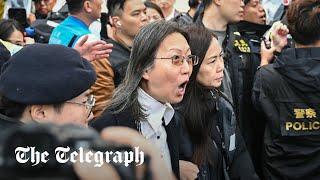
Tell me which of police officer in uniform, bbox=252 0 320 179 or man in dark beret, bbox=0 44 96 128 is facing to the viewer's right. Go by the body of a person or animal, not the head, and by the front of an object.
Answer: the man in dark beret

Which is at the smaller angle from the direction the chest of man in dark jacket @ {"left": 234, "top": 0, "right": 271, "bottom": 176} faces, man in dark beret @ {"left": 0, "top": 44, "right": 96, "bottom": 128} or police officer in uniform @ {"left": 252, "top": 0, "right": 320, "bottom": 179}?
the police officer in uniform

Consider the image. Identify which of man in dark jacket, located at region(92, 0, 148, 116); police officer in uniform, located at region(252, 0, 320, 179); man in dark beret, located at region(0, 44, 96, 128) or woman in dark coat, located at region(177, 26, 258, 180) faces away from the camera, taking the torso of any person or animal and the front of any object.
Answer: the police officer in uniform

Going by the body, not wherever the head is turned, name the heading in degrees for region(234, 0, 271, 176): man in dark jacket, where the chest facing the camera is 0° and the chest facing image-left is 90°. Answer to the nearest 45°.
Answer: approximately 315°

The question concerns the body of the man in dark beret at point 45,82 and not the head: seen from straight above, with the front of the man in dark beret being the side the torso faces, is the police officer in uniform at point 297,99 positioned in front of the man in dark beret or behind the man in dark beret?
in front

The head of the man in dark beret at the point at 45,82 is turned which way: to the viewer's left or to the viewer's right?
to the viewer's right

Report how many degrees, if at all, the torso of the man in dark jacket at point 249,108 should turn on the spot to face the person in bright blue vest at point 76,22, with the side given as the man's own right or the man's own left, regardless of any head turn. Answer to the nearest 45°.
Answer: approximately 135° to the man's own right

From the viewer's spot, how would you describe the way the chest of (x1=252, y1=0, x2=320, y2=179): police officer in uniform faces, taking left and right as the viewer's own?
facing away from the viewer
